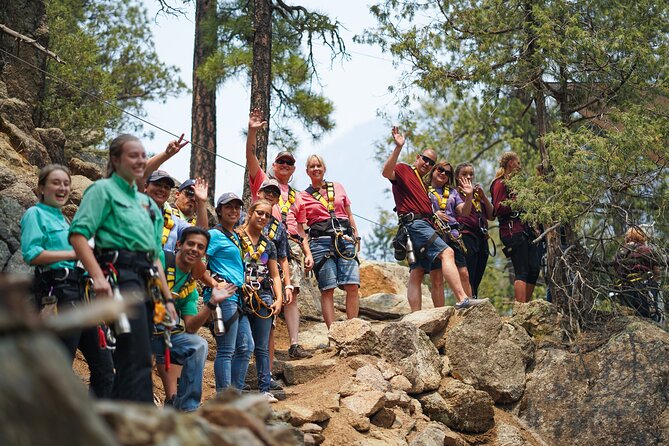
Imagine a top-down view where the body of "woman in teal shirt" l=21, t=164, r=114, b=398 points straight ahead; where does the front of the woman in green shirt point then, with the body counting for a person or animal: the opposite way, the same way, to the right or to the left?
the same way

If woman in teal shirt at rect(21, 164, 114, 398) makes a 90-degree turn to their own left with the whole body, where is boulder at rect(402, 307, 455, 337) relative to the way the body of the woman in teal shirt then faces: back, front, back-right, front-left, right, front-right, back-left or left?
front

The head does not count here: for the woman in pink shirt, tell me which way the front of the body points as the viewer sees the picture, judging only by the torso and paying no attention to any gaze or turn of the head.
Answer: toward the camera

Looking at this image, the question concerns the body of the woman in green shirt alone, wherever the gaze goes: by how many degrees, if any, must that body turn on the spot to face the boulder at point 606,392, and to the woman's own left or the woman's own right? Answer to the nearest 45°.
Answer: approximately 90° to the woman's own left

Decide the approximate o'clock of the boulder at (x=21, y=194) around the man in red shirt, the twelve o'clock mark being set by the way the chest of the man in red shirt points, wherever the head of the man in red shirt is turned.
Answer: The boulder is roughly at 4 o'clock from the man in red shirt.

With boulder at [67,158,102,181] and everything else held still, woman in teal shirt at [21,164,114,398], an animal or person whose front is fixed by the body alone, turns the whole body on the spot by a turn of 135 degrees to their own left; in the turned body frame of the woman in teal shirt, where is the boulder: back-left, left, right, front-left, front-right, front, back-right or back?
front

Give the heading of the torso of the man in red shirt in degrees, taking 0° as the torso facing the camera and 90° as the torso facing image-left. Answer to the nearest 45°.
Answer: approximately 315°

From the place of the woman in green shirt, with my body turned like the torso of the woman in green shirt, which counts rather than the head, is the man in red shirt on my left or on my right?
on my left

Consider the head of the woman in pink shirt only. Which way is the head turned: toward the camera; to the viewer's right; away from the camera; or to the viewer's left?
toward the camera

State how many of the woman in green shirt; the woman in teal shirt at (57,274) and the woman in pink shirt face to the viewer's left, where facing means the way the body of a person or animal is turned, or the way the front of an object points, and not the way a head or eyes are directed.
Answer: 0

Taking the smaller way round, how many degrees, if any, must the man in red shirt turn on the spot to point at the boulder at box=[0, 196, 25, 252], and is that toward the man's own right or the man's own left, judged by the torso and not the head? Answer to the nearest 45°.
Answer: approximately 135° to the man's own right

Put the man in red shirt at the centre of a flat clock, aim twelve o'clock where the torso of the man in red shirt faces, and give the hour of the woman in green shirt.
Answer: The woman in green shirt is roughly at 2 o'clock from the man in red shirt.

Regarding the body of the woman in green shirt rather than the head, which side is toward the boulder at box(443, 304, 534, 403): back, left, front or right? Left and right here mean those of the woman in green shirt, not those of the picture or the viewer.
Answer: left

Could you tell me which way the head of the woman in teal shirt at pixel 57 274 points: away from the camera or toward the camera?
toward the camera

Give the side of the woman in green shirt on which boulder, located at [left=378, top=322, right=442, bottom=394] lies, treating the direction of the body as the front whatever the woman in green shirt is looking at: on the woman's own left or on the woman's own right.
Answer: on the woman's own left
